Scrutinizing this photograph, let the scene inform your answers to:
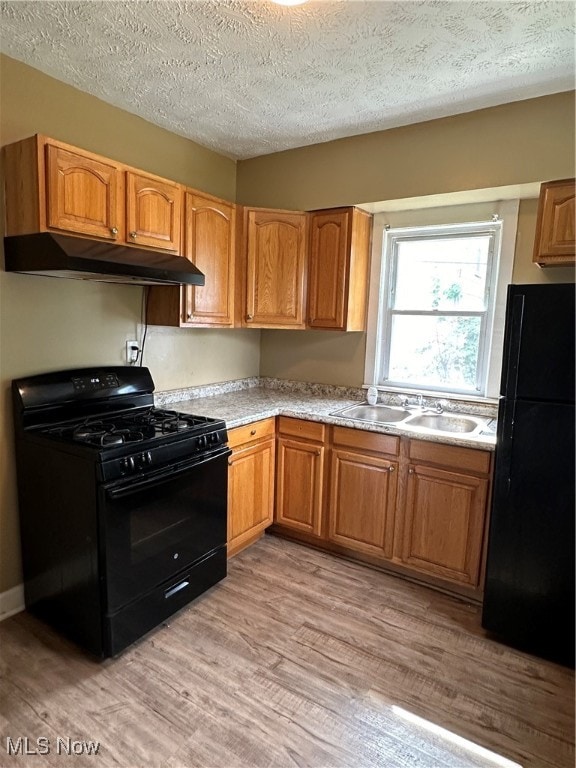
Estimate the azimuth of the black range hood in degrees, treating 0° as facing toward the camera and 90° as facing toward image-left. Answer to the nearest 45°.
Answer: approximately 315°

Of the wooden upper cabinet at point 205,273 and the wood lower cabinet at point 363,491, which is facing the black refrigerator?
the wooden upper cabinet

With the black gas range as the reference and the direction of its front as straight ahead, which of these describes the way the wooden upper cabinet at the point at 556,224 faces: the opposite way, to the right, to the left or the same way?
to the right

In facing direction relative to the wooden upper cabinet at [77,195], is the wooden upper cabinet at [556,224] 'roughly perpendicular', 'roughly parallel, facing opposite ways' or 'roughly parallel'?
roughly perpendicular

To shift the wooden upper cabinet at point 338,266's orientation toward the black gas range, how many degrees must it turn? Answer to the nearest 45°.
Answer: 0° — it already faces it

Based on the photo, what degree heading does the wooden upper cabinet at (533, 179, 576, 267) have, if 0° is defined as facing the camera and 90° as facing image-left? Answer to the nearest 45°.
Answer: approximately 0°

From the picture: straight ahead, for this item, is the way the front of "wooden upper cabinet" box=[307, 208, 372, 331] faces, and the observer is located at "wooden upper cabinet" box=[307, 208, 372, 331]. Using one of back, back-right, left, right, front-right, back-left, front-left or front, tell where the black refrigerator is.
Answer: left

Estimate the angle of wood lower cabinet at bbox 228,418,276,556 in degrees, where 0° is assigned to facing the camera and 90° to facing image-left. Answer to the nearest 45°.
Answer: approximately 315°
